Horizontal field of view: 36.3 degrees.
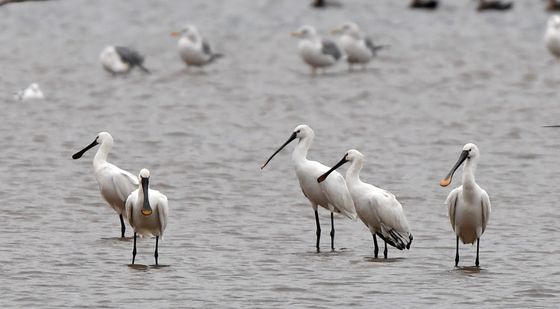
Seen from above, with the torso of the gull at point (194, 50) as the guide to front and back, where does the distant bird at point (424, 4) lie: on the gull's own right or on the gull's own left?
on the gull's own right

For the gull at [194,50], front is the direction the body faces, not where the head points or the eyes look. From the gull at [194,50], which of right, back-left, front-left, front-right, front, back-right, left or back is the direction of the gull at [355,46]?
back

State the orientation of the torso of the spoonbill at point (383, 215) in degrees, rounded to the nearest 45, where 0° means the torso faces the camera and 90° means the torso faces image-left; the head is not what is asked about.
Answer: approximately 90°

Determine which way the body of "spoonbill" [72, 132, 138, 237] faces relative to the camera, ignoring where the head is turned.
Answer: to the viewer's left

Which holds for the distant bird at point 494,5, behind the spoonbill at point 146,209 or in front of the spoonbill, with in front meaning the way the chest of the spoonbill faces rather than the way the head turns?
behind

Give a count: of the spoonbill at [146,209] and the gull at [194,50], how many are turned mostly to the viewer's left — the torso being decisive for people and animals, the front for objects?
1

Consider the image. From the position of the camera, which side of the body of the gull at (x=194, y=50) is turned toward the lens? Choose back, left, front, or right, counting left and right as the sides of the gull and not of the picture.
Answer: left

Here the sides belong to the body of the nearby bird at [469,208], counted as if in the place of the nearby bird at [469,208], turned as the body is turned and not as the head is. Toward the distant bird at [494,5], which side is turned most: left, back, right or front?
back
